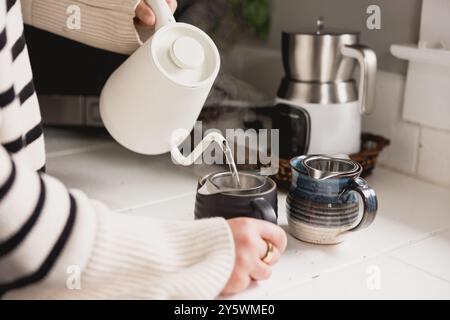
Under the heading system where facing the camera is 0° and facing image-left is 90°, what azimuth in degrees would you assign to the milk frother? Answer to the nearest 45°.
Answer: approximately 45°
